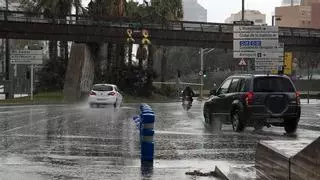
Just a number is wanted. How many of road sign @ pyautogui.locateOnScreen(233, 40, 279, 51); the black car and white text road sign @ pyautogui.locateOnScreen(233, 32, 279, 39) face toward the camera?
2

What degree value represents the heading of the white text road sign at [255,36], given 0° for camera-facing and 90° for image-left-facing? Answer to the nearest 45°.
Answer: approximately 0°

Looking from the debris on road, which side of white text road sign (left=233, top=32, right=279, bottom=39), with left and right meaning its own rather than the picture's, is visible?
front

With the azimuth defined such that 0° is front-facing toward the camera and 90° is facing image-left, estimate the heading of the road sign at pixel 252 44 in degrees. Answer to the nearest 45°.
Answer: approximately 0°

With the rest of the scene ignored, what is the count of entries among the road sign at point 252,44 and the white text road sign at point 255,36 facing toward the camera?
2

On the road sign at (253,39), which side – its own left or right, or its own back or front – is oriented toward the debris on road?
front

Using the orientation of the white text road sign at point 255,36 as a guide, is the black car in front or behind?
in front

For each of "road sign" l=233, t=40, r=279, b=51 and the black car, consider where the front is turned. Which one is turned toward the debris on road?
the road sign

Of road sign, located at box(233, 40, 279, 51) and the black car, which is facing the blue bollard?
the road sign

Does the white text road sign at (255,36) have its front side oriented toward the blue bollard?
yes

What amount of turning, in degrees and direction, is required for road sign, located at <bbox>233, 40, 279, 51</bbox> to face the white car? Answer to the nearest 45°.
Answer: approximately 135° to its right

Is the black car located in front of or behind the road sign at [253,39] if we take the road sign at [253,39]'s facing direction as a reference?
in front

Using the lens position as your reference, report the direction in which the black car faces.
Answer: facing away from the viewer and to the left of the viewer

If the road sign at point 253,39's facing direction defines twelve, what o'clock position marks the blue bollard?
The blue bollard is roughly at 12 o'clock from the road sign.
